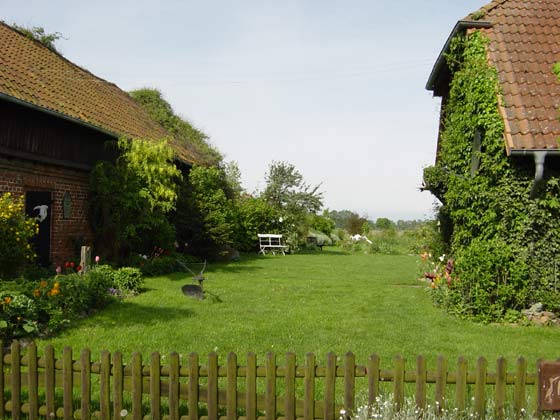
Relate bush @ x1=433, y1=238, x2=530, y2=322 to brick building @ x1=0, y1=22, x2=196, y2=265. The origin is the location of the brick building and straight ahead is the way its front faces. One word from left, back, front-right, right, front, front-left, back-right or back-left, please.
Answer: front

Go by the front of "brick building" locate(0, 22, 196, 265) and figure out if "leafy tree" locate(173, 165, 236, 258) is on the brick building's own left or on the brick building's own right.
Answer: on the brick building's own left

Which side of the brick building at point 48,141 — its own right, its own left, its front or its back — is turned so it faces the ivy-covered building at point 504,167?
front

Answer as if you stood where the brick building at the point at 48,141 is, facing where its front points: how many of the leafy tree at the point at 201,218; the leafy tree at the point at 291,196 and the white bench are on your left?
3

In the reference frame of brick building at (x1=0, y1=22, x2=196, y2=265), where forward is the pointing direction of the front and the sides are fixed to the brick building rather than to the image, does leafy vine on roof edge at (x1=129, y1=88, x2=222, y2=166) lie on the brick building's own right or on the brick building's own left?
on the brick building's own left

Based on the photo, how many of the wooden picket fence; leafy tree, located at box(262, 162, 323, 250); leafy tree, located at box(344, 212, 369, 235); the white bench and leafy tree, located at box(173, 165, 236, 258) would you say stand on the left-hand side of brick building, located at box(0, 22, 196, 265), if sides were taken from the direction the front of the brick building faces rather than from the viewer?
4

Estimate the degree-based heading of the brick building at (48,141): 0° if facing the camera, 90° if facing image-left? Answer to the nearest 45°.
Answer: approximately 315°

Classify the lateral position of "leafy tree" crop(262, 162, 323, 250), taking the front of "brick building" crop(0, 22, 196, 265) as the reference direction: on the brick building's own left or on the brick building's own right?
on the brick building's own left

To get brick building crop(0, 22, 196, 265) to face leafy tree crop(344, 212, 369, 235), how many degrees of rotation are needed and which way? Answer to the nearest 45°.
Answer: approximately 90° to its left

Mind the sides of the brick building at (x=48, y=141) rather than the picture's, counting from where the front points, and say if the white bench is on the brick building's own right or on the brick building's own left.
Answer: on the brick building's own left

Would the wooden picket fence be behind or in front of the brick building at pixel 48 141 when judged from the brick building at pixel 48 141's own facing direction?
in front

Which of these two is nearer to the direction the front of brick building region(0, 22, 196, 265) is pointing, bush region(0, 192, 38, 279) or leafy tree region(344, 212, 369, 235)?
the bush

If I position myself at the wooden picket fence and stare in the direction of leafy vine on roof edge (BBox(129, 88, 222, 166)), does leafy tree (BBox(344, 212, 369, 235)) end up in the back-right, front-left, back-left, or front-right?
front-right
